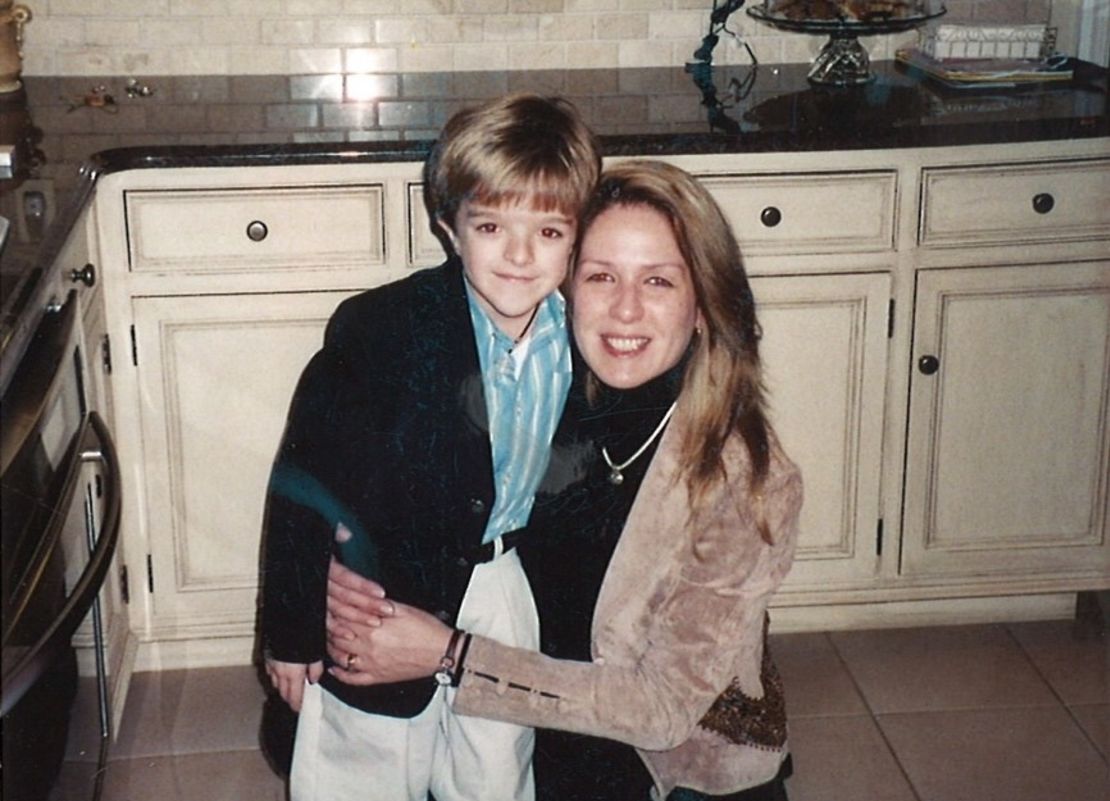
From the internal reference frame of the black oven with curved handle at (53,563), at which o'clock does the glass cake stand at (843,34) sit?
The glass cake stand is roughly at 11 o'clock from the black oven with curved handle.

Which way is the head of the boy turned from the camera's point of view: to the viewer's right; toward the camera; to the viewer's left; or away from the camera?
toward the camera

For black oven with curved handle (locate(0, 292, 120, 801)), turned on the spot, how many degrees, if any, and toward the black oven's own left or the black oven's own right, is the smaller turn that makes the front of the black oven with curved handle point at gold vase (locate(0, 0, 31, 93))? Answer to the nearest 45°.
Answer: approximately 90° to the black oven's own left

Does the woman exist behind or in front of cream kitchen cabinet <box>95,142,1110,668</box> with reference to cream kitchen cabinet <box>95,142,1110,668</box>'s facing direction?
in front

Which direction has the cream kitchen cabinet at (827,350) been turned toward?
toward the camera

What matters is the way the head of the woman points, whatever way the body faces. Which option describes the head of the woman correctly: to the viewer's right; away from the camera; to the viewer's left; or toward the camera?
toward the camera

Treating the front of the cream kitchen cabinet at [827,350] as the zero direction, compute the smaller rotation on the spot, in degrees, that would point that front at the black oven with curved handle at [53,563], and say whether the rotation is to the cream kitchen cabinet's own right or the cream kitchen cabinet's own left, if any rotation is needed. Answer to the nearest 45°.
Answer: approximately 45° to the cream kitchen cabinet's own right

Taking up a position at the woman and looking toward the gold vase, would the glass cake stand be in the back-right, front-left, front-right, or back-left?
front-right

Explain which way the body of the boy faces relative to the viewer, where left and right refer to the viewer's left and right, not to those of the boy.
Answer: facing the viewer and to the right of the viewer

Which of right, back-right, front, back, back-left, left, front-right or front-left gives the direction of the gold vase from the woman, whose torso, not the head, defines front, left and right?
right

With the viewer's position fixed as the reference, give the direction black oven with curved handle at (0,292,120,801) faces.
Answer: facing to the right of the viewer

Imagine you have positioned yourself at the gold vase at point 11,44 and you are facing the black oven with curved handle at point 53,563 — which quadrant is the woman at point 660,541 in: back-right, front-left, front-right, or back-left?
front-left

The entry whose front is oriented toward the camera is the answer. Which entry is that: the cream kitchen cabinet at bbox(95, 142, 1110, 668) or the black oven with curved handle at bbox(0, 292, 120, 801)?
the cream kitchen cabinet

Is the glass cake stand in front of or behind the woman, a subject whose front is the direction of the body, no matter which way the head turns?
behind
